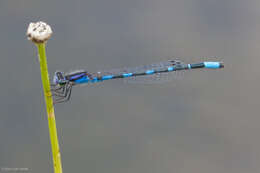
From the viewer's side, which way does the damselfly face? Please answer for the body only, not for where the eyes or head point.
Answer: to the viewer's left
